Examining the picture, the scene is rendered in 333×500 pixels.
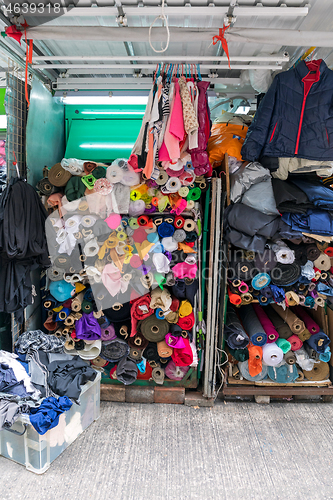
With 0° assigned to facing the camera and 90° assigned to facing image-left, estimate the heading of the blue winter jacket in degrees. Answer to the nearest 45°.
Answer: approximately 0°
